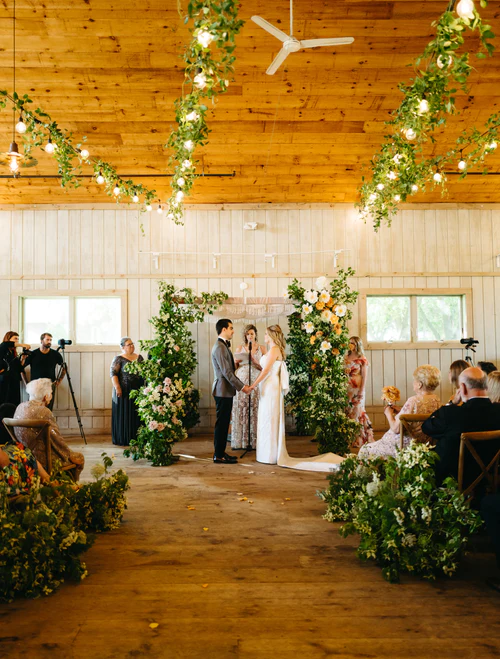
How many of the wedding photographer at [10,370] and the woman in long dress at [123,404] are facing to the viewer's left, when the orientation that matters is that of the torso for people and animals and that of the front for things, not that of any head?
0

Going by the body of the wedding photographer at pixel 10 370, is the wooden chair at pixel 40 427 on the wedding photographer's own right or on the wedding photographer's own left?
on the wedding photographer's own right

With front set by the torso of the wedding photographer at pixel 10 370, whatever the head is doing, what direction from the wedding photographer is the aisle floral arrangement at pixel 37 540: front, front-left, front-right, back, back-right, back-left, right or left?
right

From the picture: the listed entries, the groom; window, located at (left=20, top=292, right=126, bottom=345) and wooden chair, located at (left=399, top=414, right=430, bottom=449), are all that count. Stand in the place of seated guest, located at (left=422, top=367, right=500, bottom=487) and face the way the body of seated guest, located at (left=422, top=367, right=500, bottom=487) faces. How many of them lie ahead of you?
3

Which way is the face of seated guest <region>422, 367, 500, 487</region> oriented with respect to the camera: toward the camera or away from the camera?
away from the camera

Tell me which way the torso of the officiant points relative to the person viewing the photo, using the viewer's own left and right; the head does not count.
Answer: facing the viewer

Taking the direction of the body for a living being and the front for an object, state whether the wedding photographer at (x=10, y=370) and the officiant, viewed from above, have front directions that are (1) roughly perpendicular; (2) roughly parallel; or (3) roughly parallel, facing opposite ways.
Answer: roughly perpendicular

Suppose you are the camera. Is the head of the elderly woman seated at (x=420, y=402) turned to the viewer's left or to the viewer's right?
to the viewer's left

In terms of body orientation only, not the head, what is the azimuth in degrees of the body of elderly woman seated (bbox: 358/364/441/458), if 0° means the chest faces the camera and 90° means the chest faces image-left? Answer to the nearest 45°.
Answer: approximately 135°

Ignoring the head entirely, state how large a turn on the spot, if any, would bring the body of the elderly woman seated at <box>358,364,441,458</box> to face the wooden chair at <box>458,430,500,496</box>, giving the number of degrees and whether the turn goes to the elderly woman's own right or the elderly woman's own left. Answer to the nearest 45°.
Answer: approximately 135° to the elderly woman's own left

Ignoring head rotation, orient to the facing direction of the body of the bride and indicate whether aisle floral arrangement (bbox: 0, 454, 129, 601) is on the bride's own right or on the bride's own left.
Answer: on the bride's own left

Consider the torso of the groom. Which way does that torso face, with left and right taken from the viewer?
facing to the right of the viewer

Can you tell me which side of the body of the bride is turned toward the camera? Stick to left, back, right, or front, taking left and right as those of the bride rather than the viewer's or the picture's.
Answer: left

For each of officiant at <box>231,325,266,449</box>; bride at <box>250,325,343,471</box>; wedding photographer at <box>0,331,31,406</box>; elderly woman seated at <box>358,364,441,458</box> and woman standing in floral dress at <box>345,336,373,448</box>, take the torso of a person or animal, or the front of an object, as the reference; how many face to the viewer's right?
1
